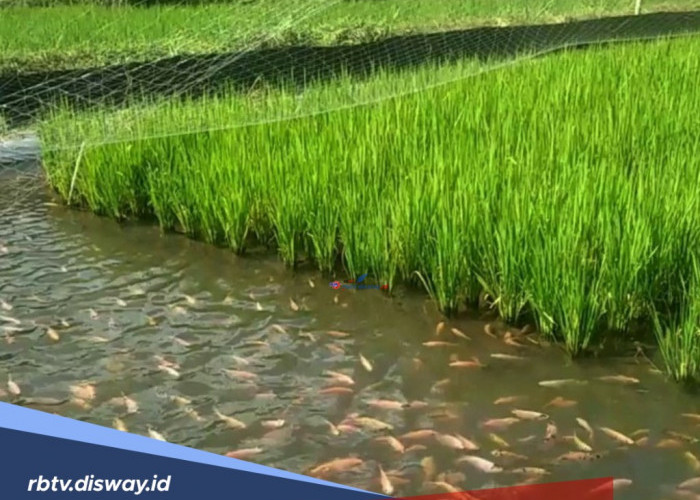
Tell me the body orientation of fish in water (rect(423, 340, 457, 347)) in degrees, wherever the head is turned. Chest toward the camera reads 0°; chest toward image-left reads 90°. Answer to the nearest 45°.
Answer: approximately 90°

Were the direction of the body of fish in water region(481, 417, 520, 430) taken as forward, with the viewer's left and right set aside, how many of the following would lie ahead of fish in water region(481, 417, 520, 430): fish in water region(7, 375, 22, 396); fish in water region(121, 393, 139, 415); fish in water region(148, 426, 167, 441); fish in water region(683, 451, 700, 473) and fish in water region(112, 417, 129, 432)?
4

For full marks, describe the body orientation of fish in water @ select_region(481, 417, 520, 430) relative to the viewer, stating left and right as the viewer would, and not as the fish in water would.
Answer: facing to the left of the viewer

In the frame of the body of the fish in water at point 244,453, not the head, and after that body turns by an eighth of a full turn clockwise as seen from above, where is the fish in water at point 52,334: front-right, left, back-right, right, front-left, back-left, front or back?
front

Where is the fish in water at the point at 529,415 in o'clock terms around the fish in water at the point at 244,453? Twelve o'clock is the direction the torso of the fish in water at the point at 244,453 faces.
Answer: the fish in water at the point at 529,415 is roughly at 6 o'clock from the fish in water at the point at 244,453.
